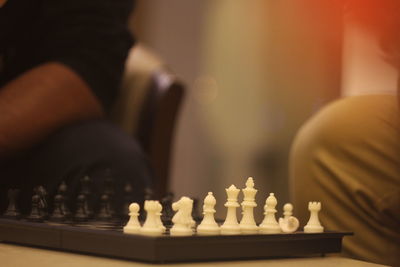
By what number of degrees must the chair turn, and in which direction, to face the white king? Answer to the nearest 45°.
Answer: approximately 45° to its left

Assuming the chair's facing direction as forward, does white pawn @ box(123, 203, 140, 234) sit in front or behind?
in front

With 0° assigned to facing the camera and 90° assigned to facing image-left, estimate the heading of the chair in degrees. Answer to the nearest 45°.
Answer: approximately 45°

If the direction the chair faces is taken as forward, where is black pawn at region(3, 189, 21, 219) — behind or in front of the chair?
in front

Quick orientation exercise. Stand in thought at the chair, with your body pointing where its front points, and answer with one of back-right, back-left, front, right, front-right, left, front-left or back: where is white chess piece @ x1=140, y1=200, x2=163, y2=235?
front-left

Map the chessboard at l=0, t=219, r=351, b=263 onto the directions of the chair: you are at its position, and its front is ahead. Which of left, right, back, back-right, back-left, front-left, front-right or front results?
front-left

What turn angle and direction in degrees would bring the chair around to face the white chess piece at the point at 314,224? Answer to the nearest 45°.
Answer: approximately 45° to its left

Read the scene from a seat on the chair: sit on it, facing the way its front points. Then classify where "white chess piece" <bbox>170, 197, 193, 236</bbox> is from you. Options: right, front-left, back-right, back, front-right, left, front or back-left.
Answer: front-left

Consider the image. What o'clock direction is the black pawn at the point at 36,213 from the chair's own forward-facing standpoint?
The black pawn is roughly at 11 o'clock from the chair.

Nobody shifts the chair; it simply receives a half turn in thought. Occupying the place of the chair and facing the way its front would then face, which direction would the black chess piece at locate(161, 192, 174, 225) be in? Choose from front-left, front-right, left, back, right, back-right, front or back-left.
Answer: back-right

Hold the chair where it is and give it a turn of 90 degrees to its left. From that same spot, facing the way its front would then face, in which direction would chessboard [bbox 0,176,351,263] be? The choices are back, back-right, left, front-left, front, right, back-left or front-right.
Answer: front-right

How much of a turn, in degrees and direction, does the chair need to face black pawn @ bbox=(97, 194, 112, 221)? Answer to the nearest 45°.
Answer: approximately 45° to its left

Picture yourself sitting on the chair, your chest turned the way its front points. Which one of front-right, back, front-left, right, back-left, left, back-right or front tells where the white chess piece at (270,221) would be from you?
front-left
